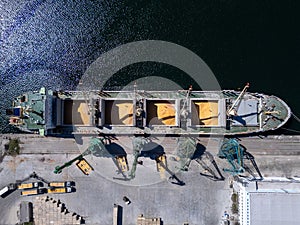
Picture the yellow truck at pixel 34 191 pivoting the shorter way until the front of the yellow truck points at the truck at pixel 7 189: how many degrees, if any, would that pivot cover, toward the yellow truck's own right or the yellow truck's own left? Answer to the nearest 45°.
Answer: approximately 180°

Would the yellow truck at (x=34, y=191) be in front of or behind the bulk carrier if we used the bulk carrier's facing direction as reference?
behind

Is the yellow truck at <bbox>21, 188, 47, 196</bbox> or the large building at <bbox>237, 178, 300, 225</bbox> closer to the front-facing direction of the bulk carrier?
the large building

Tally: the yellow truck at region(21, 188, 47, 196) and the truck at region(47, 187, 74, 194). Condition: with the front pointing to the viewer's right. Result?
2

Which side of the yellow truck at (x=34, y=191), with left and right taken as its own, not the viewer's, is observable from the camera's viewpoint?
right

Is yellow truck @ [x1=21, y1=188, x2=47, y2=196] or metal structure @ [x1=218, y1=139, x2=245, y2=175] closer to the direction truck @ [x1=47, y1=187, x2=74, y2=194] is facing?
the metal structure

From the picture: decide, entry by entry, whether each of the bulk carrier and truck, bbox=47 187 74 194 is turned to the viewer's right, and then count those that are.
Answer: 2

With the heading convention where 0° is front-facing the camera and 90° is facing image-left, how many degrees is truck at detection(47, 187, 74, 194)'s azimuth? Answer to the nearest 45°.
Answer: approximately 270°

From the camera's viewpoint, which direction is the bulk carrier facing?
to the viewer's right
